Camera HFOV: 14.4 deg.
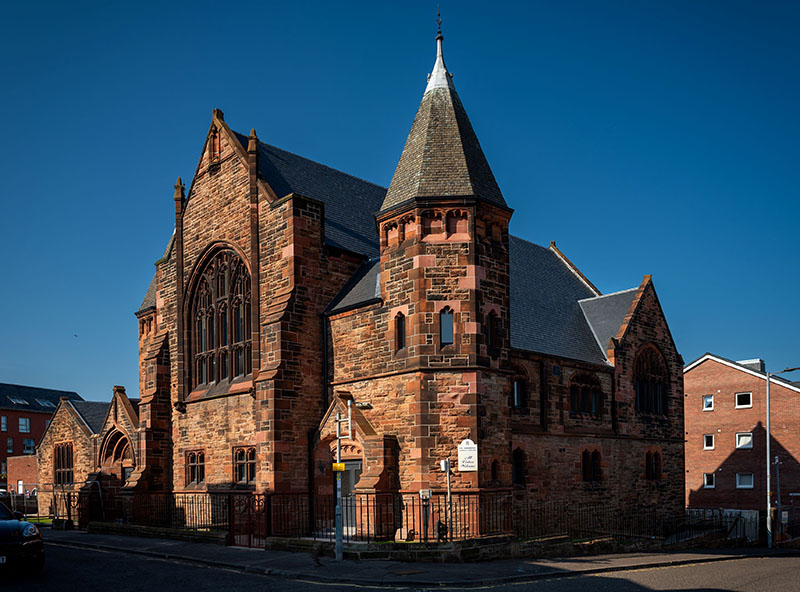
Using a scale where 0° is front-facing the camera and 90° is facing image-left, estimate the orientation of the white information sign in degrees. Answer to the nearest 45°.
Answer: approximately 0°

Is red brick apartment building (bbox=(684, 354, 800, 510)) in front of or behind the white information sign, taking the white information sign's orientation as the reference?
behind

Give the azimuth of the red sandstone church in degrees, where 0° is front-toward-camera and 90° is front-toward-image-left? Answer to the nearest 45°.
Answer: approximately 45°
